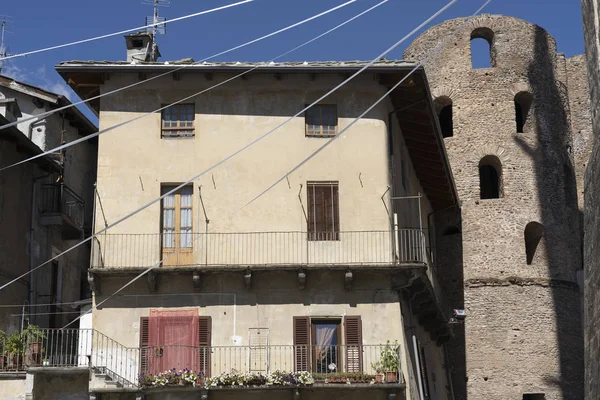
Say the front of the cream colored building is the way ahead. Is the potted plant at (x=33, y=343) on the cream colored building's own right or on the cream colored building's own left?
on the cream colored building's own right

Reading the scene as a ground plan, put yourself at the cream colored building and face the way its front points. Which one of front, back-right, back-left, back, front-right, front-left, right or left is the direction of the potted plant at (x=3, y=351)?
right

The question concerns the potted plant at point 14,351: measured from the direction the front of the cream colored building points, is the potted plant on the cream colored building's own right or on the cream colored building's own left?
on the cream colored building's own right

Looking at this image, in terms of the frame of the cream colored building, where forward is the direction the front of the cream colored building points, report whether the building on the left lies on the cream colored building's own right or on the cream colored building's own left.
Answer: on the cream colored building's own right

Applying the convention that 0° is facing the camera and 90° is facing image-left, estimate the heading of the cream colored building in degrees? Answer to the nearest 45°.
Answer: approximately 0°
